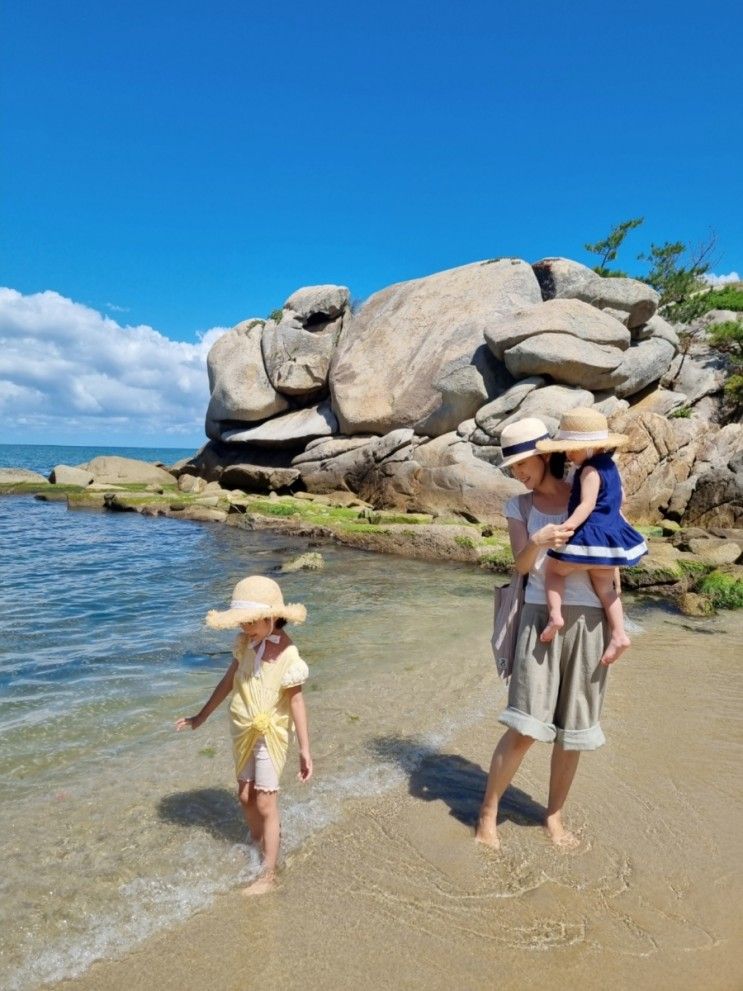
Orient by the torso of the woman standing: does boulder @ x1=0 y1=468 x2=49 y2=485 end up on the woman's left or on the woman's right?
on the woman's right

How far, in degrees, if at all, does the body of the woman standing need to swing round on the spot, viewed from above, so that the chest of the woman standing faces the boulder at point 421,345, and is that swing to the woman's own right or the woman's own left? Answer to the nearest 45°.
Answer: approximately 180°

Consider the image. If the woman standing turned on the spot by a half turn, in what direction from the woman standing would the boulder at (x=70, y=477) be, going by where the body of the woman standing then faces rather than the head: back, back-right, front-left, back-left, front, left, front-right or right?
front-left

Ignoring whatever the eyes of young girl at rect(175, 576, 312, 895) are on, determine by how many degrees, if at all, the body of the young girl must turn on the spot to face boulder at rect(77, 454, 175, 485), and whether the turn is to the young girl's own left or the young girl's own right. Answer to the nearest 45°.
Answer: approximately 135° to the young girl's own right

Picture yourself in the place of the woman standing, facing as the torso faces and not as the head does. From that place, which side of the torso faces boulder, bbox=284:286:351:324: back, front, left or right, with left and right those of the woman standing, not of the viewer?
back

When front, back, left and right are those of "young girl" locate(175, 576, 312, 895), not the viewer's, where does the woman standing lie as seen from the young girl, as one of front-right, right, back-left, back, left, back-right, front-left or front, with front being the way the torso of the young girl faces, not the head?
back-left

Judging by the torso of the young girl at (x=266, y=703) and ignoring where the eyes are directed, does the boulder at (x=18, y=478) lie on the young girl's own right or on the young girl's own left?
on the young girl's own right

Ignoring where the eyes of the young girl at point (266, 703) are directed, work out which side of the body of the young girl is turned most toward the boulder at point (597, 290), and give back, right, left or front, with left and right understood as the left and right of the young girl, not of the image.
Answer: back

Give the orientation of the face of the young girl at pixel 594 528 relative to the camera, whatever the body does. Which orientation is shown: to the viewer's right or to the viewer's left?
to the viewer's left

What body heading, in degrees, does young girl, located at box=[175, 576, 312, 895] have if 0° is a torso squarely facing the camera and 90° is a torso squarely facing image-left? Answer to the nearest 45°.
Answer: approximately 45°

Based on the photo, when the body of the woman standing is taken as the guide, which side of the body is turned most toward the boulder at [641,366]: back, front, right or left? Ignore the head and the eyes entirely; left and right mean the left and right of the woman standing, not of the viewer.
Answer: back

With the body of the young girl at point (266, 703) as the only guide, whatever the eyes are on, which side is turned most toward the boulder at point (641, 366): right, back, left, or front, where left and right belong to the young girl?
back

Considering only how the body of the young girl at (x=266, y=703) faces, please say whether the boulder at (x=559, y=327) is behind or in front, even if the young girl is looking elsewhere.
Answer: behind

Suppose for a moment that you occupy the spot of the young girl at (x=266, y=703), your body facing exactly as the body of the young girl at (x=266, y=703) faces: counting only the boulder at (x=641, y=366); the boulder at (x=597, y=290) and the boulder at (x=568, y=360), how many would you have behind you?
3
